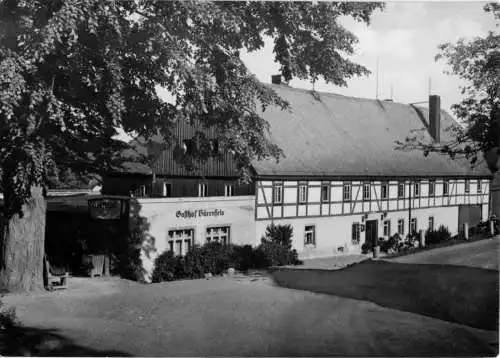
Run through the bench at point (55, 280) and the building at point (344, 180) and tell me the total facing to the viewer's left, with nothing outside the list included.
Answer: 0

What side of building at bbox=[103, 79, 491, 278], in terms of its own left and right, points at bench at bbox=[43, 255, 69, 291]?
right

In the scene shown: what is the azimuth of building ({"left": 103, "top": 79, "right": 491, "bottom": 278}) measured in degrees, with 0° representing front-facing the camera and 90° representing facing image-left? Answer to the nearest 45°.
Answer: approximately 315°

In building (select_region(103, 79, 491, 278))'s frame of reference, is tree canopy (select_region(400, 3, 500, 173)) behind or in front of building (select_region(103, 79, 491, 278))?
in front
